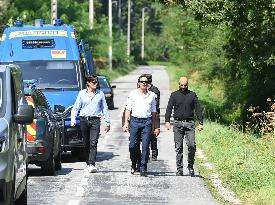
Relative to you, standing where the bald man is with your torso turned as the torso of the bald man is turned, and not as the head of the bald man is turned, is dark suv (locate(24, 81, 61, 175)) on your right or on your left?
on your right

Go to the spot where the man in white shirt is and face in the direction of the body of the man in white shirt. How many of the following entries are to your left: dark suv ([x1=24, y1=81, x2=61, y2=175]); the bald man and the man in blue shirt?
1

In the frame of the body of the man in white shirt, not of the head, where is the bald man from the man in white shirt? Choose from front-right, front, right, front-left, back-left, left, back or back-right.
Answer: left
